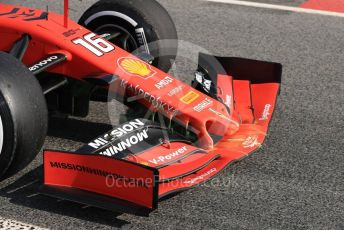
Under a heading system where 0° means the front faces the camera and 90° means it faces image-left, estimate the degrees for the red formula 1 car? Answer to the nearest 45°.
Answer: approximately 315°
